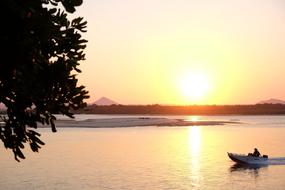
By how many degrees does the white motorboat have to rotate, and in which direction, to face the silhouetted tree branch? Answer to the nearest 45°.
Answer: approximately 90° to its left

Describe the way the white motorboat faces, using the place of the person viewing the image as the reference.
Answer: facing to the left of the viewer
